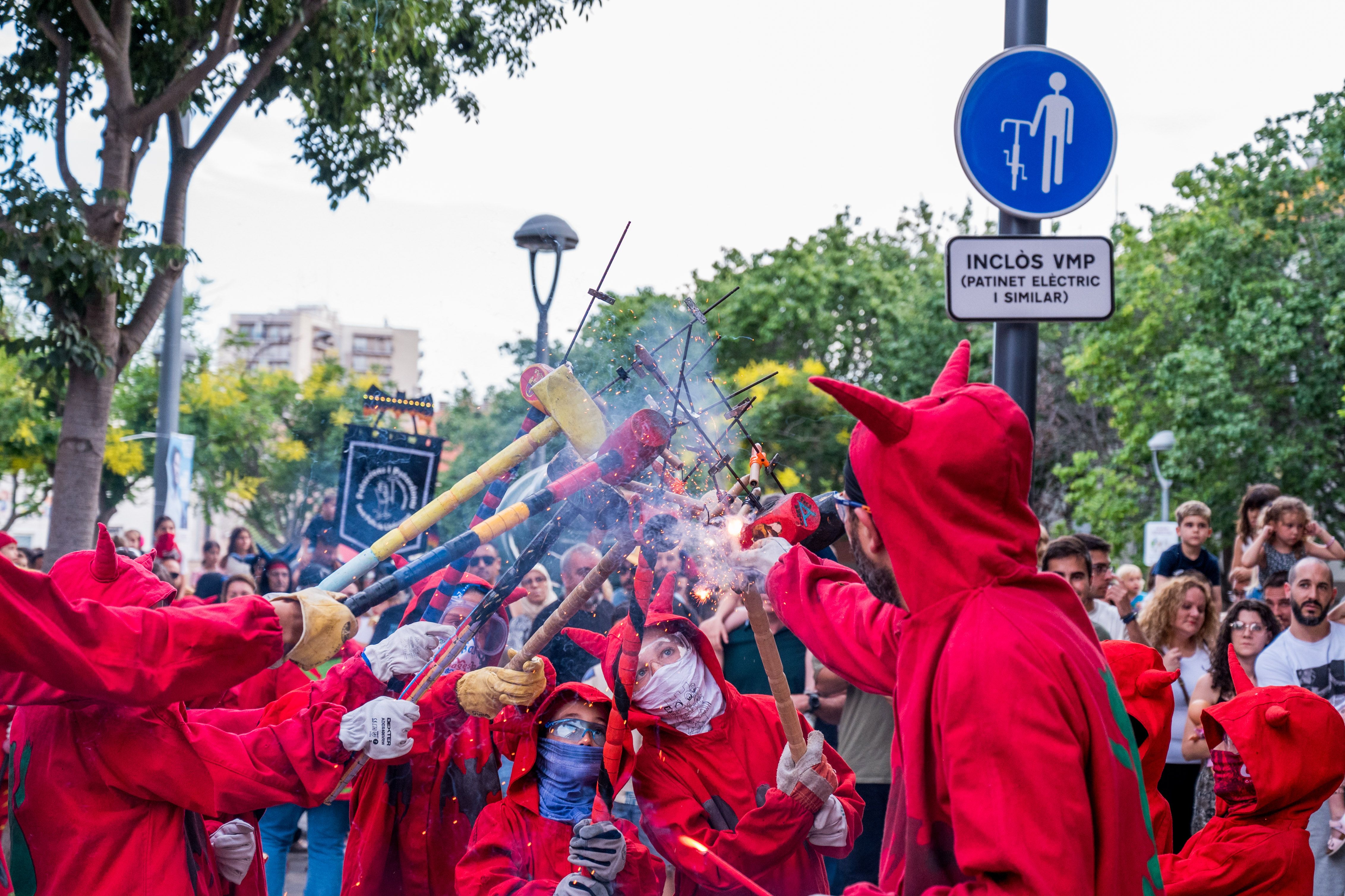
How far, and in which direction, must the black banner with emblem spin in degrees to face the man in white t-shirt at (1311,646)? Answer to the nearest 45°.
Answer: approximately 90° to its left

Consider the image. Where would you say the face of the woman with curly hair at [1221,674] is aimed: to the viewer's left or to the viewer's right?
to the viewer's left

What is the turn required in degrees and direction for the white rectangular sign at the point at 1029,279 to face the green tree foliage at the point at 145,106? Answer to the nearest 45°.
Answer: approximately 135° to its right

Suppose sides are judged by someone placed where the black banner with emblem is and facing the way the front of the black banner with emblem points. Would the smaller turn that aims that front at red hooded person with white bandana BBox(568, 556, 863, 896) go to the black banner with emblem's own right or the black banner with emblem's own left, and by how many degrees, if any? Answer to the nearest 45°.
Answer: approximately 45° to the black banner with emblem's own left

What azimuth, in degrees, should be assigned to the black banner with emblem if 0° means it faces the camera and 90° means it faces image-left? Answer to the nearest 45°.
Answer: approximately 0°
